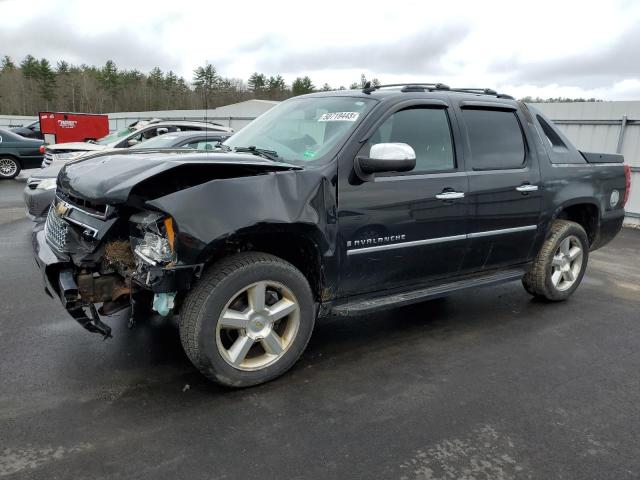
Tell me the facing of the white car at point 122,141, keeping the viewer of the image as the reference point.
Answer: facing the viewer and to the left of the viewer

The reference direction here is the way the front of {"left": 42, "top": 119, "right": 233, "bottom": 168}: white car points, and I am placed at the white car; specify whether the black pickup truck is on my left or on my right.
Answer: on my left

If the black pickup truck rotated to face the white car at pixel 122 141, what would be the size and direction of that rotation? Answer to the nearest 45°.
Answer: approximately 90° to its right

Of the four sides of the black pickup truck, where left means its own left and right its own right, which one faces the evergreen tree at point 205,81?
right

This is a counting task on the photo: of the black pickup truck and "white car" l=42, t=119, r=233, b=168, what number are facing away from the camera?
0
